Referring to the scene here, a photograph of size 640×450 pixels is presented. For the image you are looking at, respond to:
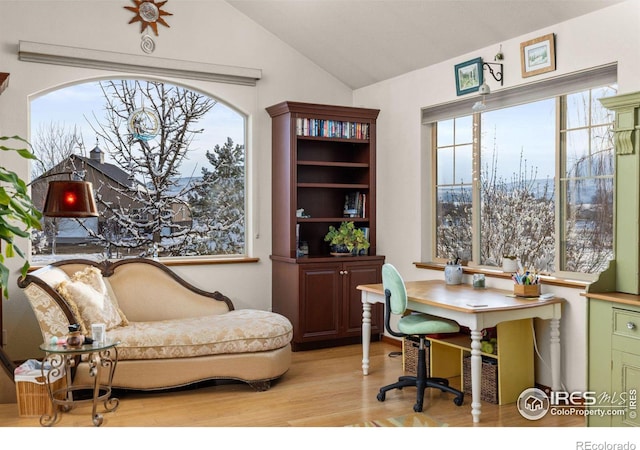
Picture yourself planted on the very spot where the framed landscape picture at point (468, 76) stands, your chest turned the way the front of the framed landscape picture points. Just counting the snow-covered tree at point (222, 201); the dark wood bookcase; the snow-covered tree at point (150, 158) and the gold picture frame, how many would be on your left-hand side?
1

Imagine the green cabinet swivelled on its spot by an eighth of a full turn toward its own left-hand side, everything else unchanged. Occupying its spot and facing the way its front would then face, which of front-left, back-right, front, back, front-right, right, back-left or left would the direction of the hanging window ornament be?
right

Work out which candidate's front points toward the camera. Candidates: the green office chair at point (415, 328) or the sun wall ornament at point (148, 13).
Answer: the sun wall ornament

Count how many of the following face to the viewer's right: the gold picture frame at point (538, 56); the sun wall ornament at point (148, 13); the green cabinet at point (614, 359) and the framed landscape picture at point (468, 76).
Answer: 0

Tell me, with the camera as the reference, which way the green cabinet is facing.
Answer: facing the viewer and to the left of the viewer

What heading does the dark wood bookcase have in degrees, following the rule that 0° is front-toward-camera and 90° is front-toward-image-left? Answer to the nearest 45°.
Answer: approximately 315°

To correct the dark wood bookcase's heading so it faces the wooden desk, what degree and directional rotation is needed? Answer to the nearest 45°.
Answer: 0° — it already faces it

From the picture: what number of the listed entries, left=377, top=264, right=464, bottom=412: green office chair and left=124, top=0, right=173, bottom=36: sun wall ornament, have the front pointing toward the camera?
1

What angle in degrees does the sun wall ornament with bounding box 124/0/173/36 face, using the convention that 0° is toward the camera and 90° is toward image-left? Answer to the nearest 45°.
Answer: approximately 0°

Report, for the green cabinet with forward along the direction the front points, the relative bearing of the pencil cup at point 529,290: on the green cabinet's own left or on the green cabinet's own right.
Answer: on the green cabinet's own right

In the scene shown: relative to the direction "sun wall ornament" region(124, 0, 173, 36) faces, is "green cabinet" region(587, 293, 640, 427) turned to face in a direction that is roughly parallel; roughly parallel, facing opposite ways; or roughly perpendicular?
roughly perpendicular

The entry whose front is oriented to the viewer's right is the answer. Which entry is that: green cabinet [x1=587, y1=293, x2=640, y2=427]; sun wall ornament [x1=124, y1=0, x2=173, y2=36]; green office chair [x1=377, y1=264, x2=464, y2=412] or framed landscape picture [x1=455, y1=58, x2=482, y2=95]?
the green office chair
